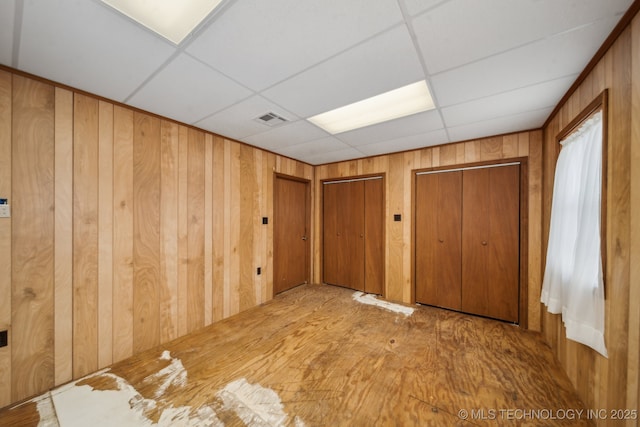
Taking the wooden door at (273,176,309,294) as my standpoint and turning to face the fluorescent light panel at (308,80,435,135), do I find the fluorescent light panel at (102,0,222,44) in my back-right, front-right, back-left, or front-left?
front-right

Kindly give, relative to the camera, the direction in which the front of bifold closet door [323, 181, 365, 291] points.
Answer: facing the viewer and to the left of the viewer

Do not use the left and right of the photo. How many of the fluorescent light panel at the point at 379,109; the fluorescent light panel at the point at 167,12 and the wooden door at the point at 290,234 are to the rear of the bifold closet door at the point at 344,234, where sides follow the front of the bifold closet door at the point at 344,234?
0

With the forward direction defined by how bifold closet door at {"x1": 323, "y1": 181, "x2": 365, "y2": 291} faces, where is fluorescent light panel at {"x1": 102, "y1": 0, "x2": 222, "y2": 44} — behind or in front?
in front

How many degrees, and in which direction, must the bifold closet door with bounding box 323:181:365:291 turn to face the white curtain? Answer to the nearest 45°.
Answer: approximately 90° to its left

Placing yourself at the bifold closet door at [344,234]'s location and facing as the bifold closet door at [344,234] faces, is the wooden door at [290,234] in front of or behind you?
in front

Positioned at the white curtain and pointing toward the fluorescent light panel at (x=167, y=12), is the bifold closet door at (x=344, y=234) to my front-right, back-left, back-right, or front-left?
front-right

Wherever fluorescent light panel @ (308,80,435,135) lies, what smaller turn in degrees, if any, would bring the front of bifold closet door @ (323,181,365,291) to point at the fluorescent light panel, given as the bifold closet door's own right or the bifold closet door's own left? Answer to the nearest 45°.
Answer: approximately 45° to the bifold closet door's own left
